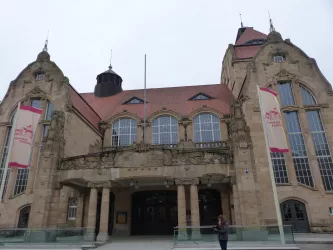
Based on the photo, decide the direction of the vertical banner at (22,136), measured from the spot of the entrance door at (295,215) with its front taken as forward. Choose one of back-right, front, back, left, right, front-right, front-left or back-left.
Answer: front-right

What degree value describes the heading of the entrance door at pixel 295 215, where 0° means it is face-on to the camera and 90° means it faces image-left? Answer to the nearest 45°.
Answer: approximately 0°

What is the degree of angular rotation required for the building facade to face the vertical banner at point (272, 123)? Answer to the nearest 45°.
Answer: approximately 45° to its left
